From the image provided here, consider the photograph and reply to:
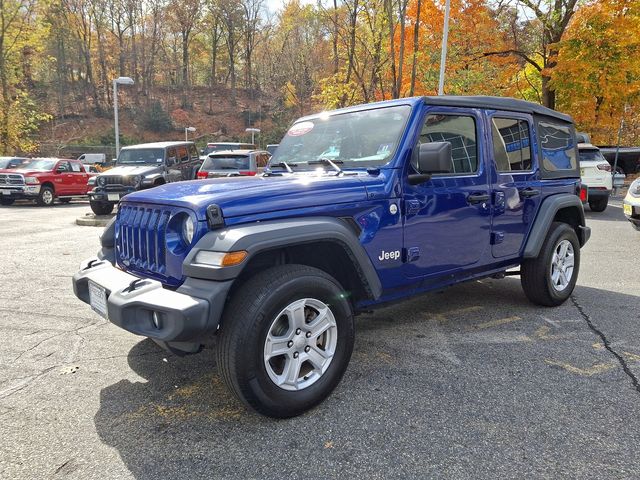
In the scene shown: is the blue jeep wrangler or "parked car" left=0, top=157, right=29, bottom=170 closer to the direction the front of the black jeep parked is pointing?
the blue jeep wrangler

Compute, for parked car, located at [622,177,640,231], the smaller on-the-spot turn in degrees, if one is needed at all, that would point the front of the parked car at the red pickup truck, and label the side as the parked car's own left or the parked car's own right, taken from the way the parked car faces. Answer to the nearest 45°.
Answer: approximately 45° to the parked car's own right

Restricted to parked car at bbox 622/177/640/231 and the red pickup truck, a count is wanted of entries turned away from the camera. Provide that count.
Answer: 0

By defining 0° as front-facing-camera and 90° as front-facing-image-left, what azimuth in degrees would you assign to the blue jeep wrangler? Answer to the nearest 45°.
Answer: approximately 45°

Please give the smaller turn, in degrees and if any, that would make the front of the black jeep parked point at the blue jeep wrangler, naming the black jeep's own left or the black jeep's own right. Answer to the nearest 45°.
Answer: approximately 45° to the black jeep's own left

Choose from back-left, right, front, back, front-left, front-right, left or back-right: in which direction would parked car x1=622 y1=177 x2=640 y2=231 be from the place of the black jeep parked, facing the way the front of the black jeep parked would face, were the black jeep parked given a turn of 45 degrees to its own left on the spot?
front-left

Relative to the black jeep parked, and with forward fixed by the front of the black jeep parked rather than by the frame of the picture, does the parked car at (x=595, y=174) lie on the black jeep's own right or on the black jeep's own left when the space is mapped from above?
on the black jeep's own left

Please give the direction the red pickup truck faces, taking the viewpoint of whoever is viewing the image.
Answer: facing the viewer and to the left of the viewer

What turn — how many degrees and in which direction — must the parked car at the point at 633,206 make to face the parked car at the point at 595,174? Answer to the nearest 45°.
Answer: approximately 135° to its right
